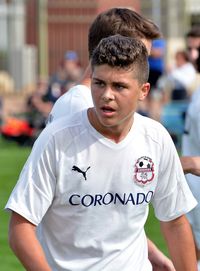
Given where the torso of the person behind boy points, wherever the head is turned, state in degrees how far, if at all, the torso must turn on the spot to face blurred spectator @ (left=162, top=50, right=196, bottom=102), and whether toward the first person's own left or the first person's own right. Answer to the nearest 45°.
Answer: approximately 90° to the first person's own left

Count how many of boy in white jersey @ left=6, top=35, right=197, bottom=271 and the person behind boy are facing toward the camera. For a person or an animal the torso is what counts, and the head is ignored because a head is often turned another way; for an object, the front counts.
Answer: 1

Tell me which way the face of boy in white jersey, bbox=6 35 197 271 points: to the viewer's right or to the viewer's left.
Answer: to the viewer's left

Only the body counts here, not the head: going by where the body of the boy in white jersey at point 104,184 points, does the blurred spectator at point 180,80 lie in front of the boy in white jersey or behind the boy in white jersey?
behind

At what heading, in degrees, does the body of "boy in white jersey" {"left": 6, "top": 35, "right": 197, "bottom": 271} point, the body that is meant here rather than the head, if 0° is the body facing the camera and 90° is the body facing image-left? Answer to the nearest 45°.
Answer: approximately 0°

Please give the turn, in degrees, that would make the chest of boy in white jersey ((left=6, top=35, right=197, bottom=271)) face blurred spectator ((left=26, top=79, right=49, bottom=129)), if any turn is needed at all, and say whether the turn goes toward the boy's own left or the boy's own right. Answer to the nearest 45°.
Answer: approximately 180°

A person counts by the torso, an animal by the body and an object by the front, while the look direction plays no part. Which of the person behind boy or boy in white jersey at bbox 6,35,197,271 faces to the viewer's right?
the person behind boy
